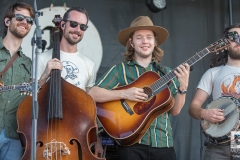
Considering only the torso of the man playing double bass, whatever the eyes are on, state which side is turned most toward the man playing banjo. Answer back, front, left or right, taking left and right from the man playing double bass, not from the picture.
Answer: left

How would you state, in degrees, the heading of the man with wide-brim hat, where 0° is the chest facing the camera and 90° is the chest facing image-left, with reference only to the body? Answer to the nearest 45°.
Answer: approximately 0°

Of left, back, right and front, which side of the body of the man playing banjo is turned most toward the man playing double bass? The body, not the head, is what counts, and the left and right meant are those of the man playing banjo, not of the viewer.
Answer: right

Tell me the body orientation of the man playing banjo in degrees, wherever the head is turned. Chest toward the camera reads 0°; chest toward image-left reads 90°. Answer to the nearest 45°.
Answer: approximately 0°
